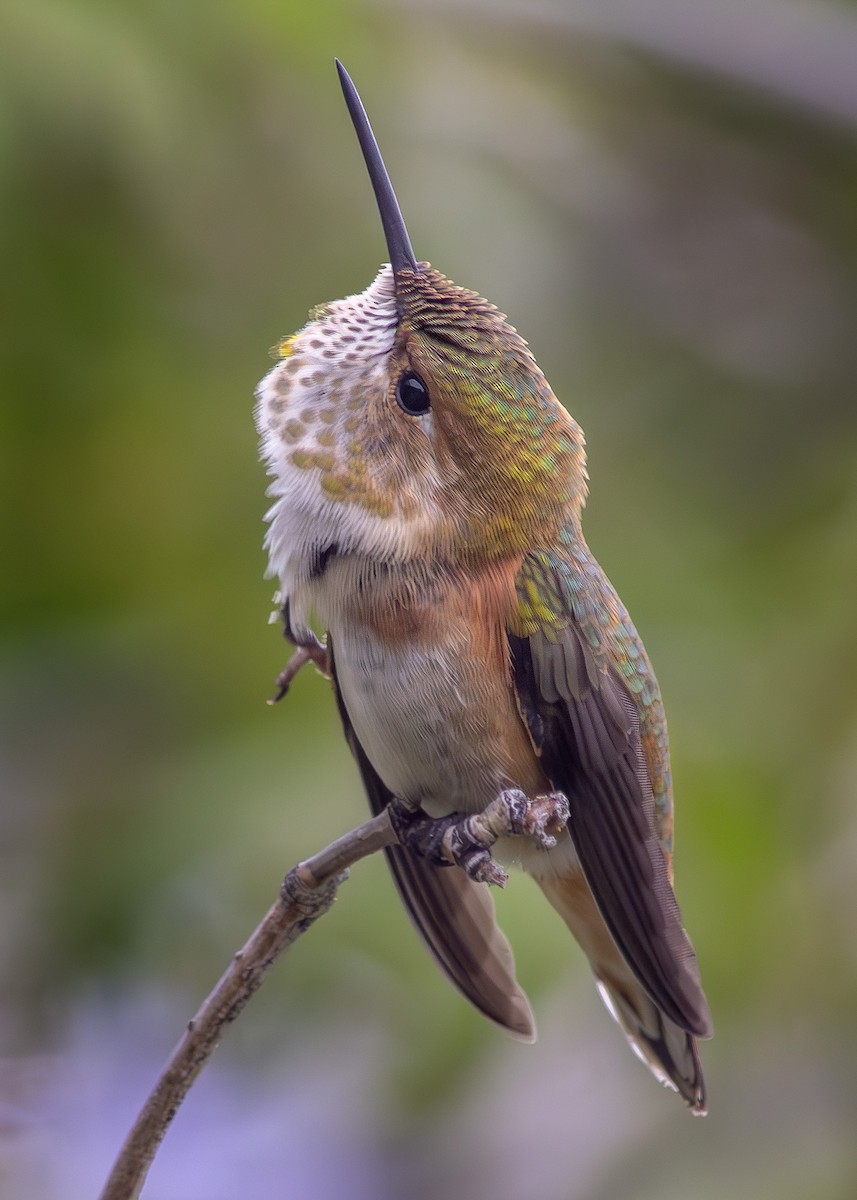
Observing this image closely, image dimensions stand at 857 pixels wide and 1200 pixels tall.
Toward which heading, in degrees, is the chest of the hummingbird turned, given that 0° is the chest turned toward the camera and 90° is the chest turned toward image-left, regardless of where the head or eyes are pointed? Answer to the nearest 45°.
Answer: approximately 45°
